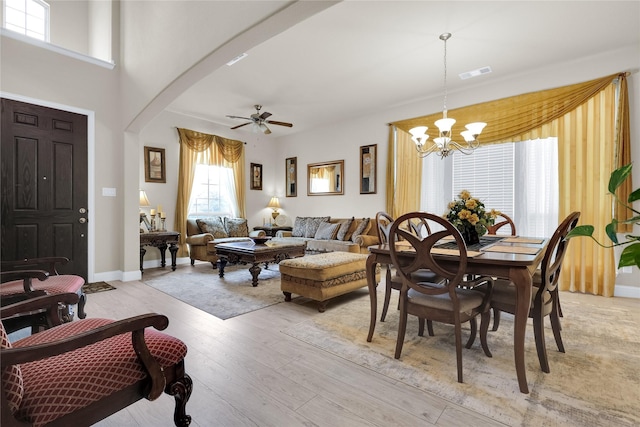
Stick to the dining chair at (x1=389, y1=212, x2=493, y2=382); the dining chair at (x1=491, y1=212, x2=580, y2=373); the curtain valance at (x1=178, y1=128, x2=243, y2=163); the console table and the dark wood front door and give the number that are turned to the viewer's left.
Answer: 1

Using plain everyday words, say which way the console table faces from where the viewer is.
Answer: facing the viewer and to the right of the viewer

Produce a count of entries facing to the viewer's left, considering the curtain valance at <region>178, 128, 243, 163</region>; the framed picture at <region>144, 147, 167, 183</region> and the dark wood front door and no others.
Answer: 0

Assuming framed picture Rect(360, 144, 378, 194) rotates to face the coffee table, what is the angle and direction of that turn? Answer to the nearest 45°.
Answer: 0° — it already faces it

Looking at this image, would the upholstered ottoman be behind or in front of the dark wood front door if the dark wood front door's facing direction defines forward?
in front

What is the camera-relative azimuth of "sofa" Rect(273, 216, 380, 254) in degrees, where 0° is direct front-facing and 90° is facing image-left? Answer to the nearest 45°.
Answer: approximately 45°

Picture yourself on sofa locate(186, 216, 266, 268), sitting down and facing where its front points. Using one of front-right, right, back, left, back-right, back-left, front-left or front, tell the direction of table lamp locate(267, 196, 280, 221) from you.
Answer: left

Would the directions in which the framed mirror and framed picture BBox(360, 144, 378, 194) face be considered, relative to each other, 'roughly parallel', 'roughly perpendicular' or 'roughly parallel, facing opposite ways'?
roughly parallel

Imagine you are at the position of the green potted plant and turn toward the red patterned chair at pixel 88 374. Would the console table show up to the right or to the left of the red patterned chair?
right

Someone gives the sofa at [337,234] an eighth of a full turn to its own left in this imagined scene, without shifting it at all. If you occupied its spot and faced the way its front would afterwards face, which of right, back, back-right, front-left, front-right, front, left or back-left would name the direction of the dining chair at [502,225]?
front-left

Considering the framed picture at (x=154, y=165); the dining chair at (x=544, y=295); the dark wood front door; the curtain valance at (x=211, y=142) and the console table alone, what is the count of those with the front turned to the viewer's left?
1

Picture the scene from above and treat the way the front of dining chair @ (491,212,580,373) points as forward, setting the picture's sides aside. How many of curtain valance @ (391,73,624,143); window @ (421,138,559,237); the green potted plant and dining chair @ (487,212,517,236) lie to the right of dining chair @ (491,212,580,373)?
3
